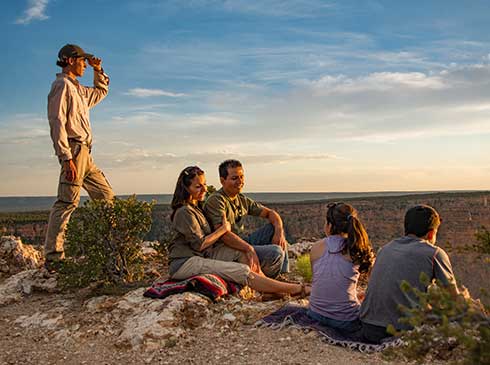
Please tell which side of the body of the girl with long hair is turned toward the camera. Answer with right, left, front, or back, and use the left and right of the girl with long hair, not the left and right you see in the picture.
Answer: back

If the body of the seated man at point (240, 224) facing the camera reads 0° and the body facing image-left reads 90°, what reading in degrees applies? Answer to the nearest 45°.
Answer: approximately 315°

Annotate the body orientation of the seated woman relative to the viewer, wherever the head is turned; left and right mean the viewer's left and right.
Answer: facing to the right of the viewer

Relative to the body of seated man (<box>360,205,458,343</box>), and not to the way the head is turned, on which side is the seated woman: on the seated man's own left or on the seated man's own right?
on the seated man's own left

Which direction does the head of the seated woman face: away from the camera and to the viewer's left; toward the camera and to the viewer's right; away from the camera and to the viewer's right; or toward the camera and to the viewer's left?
toward the camera and to the viewer's right

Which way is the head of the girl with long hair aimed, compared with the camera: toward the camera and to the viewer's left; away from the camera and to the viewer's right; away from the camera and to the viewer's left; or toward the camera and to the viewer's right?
away from the camera and to the viewer's left

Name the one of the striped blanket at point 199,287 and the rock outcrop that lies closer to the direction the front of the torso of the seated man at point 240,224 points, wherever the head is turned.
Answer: the striped blanket

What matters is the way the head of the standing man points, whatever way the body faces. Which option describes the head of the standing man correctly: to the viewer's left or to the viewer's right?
to the viewer's right

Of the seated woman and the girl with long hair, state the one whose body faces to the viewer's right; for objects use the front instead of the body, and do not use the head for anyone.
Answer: the seated woman

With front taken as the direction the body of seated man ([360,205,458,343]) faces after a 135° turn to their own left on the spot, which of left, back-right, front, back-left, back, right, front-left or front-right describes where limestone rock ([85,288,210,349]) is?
front

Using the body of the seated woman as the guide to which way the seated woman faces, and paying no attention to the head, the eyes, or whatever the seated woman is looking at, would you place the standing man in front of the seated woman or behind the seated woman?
behind

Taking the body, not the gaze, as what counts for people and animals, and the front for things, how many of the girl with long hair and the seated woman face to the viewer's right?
1

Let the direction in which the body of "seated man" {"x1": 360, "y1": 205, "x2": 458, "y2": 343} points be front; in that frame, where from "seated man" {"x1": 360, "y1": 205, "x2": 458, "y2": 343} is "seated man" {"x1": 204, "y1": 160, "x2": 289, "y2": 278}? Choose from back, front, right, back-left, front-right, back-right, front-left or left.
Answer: left
